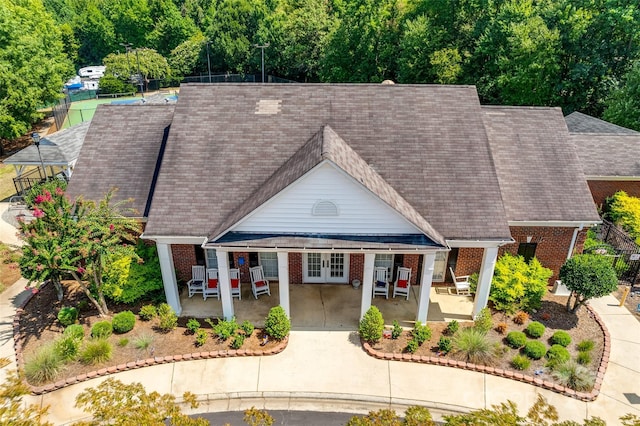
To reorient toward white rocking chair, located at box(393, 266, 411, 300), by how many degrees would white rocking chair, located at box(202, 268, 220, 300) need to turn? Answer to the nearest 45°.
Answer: approximately 90° to its left

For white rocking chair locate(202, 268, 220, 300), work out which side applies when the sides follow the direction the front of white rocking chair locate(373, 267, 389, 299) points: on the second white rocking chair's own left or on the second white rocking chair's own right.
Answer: on the second white rocking chair's own right

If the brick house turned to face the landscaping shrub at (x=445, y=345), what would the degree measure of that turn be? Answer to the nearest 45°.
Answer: approximately 45° to its left

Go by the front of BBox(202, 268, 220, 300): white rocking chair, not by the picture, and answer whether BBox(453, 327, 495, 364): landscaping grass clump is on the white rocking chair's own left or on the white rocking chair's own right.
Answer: on the white rocking chair's own left

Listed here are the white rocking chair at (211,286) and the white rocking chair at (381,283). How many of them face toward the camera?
2

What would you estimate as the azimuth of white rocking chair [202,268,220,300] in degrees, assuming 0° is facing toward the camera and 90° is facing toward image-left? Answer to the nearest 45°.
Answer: approximately 0°

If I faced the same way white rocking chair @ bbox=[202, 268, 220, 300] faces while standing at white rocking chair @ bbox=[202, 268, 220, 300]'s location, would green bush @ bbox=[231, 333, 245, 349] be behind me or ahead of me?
ahead
